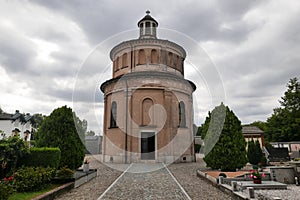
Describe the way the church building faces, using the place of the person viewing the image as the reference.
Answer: facing the viewer

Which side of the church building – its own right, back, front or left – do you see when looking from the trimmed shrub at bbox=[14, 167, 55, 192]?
front

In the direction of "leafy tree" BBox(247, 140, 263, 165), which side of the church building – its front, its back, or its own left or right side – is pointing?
left

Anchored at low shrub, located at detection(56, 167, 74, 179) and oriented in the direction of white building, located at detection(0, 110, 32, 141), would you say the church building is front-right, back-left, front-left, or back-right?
front-right

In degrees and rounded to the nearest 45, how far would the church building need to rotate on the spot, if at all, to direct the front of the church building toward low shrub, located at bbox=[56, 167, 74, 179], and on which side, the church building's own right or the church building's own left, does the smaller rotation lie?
0° — it already faces it

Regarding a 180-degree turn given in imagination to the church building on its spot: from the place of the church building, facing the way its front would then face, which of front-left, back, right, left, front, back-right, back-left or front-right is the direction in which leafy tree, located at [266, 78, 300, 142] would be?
front-right

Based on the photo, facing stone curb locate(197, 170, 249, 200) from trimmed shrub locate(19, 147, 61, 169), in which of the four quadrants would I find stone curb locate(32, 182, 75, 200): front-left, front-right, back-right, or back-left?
front-right

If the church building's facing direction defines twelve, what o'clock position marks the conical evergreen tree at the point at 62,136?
The conical evergreen tree is roughly at 1 o'clock from the church building.

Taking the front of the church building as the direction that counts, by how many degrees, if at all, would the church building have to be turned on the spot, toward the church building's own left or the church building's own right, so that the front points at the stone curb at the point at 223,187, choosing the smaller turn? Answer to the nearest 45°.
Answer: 0° — it already faces it

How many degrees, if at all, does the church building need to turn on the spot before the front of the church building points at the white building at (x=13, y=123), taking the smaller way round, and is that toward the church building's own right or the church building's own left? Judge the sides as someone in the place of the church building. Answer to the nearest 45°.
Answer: approximately 135° to the church building's own right

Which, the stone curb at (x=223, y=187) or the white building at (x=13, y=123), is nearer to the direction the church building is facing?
the stone curb

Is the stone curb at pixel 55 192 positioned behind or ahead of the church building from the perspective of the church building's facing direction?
ahead

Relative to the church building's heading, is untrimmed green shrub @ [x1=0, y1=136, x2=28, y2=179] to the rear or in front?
in front

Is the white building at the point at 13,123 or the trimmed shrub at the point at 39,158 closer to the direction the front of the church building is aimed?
the trimmed shrub

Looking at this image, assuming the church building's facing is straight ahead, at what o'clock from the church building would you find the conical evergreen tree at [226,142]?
The conical evergreen tree is roughly at 11 o'clock from the church building.
